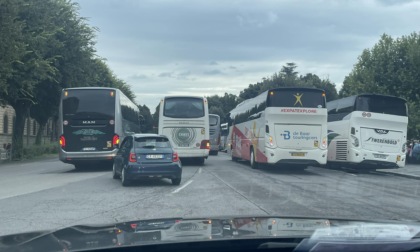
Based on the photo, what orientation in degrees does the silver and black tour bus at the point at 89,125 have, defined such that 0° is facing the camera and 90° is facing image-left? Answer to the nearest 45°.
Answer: approximately 180°

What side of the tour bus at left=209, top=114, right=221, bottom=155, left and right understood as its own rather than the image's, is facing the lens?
back

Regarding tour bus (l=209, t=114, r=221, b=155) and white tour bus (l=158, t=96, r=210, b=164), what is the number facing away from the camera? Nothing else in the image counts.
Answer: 2

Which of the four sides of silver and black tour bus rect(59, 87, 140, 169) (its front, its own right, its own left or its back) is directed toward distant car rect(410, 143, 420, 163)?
right

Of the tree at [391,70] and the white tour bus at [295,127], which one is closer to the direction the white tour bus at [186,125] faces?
the tree

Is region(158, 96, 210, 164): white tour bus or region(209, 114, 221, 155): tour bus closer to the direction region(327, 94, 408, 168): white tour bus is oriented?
the tour bus

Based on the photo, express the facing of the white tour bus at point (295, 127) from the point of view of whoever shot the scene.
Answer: facing away from the viewer

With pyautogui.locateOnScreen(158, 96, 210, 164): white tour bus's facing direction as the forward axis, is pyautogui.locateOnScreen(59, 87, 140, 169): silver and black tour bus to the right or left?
on its left

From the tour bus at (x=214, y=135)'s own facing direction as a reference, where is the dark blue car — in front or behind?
behind

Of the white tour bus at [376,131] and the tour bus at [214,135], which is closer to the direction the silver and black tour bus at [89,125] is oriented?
the tour bus

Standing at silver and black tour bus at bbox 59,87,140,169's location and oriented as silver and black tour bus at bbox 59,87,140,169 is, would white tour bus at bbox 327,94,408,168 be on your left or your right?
on your right

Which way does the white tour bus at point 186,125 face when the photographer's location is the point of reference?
facing away from the viewer

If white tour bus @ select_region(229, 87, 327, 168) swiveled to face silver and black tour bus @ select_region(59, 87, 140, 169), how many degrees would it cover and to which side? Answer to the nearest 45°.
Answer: approximately 90° to its left
